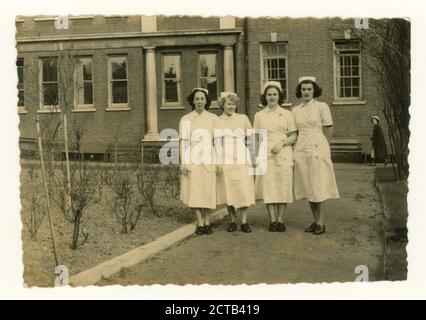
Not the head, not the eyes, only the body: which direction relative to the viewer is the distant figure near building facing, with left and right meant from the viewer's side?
facing to the left of the viewer

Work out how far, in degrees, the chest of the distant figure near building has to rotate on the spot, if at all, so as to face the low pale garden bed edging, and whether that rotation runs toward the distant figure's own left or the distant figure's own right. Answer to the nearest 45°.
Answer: approximately 45° to the distant figure's own left
